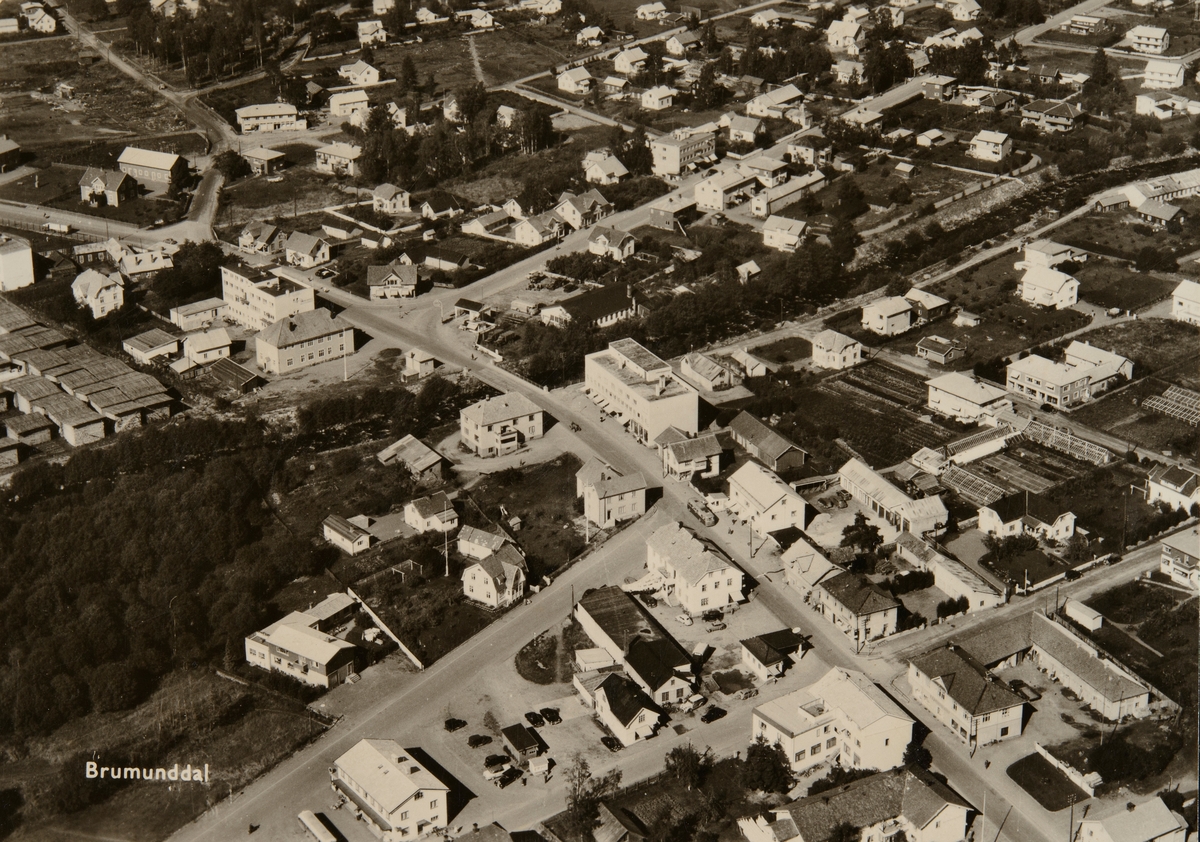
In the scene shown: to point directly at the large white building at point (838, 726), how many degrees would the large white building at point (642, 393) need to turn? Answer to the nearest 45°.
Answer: approximately 45° to its left

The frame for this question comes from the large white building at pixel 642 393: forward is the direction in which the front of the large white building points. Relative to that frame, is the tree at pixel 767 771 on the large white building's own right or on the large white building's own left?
on the large white building's own left

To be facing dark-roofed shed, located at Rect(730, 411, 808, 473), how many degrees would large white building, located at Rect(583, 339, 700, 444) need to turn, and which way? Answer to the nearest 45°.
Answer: approximately 90° to its left

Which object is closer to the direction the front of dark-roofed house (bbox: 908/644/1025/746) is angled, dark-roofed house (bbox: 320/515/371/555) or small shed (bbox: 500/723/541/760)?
the small shed

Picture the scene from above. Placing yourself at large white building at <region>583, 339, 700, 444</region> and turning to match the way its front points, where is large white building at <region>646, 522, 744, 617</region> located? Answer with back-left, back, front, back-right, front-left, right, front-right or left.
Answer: front-left

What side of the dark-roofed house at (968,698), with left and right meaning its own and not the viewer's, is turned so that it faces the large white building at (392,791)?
front

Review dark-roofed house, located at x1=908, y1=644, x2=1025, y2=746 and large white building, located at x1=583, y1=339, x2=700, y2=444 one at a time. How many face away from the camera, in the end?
0

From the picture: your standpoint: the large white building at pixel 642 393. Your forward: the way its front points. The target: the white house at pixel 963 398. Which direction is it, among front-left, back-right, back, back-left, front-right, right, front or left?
back-left

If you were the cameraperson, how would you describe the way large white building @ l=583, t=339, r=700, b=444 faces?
facing the viewer and to the left of the viewer

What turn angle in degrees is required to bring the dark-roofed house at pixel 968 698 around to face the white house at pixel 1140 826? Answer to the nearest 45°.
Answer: approximately 90° to its left

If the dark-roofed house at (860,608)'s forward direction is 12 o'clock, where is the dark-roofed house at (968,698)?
the dark-roofed house at (968,698) is roughly at 9 o'clock from the dark-roofed house at (860,608).

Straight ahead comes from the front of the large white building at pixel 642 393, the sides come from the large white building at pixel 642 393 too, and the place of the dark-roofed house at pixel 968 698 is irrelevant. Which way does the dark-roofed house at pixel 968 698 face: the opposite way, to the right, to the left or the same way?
the same way

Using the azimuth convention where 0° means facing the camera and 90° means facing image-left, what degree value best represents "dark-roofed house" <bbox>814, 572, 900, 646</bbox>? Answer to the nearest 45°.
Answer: approximately 45°

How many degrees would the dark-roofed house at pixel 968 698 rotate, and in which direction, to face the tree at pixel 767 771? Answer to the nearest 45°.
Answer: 0° — it already faces it

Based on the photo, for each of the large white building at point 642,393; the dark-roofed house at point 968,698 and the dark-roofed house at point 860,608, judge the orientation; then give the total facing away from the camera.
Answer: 0

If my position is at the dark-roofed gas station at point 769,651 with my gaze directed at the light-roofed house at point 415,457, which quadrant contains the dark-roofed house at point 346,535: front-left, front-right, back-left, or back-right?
front-left

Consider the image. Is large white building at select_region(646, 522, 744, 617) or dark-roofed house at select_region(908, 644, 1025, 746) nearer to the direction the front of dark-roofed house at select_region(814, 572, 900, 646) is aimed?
the large white building

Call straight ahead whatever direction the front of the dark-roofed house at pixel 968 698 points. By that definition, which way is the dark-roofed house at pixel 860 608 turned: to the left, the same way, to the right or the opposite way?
the same way
